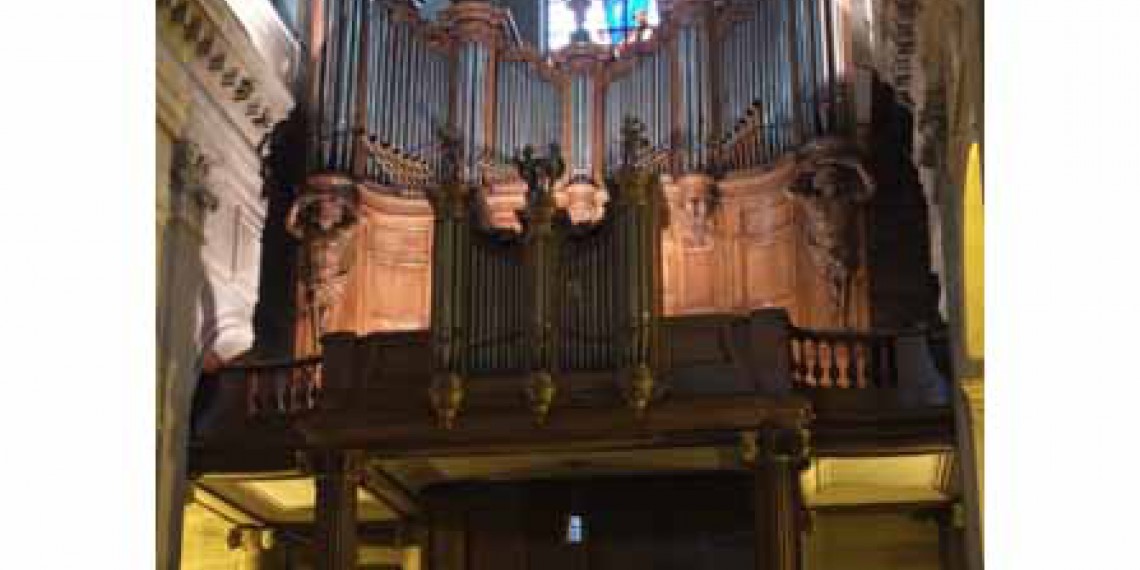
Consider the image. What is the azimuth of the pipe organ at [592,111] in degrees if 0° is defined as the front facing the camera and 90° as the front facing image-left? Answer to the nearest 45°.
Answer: approximately 0°
